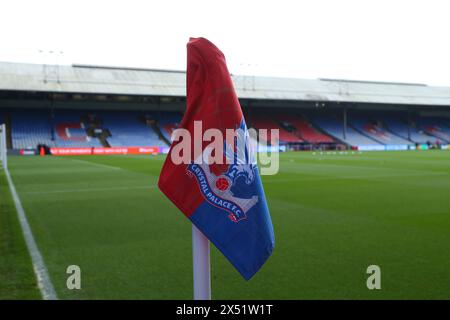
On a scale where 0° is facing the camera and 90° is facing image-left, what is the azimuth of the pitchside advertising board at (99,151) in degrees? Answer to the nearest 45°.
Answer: approximately 0°

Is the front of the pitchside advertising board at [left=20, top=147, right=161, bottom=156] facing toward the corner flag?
yes
